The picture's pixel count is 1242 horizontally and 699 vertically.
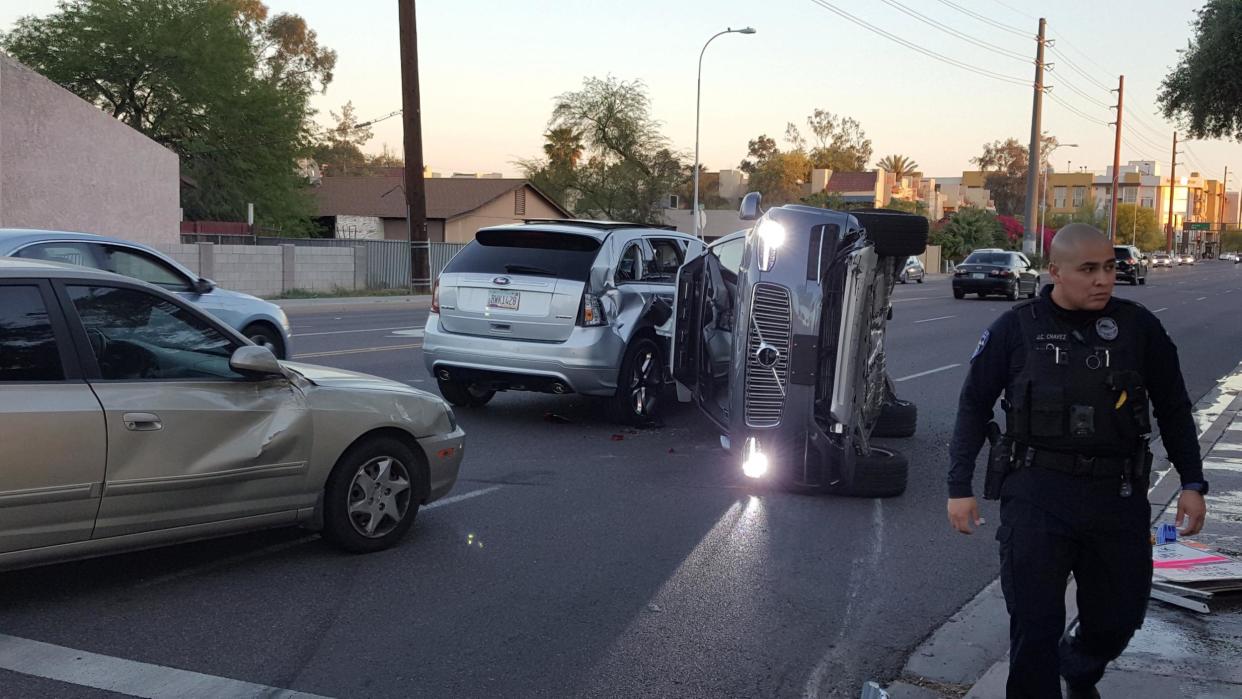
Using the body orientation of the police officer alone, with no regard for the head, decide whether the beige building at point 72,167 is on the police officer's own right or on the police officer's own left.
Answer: on the police officer's own right

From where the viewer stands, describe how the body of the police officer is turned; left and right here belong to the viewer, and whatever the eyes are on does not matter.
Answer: facing the viewer

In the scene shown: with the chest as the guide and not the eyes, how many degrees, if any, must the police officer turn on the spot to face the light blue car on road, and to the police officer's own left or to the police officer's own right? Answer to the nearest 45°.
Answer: approximately 135° to the police officer's own right

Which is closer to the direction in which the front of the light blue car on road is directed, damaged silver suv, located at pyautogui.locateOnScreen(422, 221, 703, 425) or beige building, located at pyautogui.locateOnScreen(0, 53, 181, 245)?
the damaged silver suv

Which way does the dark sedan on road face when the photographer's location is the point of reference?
facing away from the viewer and to the right of the viewer

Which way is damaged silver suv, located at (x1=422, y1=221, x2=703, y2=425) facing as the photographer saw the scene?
facing away from the viewer and to the right of the viewer

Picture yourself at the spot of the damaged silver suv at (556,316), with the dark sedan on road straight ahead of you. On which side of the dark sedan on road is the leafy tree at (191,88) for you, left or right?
left

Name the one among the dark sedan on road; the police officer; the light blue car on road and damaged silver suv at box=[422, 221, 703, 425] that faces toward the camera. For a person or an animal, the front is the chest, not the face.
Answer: the police officer

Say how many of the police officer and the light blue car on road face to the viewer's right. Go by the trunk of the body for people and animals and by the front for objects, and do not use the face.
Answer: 1

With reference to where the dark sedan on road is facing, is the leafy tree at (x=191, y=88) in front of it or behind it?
behind

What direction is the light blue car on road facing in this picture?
to the viewer's right
